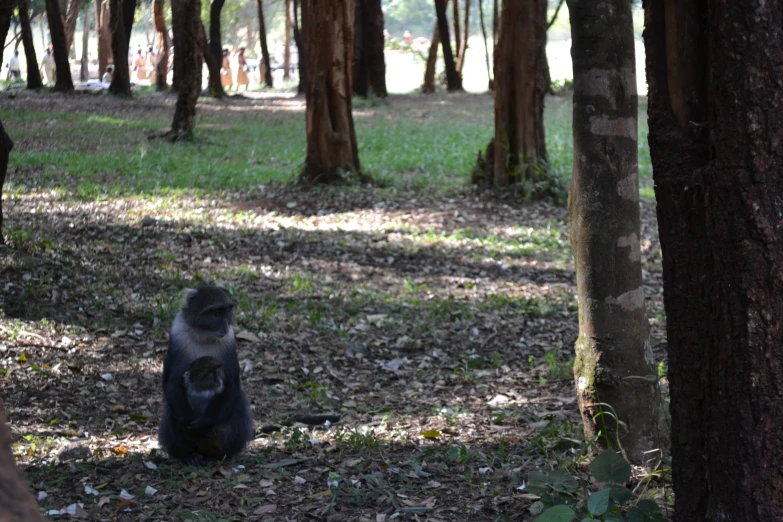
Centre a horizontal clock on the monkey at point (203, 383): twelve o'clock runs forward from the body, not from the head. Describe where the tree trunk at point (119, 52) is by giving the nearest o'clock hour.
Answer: The tree trunk is roughly at 6 o'clock from the monkey.

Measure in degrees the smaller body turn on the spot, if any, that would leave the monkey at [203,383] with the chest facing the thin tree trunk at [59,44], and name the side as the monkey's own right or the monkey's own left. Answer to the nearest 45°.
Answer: approximately 180°

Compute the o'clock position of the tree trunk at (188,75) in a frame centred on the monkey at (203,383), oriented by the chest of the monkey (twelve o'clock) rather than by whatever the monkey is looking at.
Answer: The tree trunk is roughly at 6 o'clock from the monkey.

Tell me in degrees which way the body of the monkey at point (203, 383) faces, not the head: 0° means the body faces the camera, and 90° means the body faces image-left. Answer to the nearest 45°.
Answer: approximately 0°

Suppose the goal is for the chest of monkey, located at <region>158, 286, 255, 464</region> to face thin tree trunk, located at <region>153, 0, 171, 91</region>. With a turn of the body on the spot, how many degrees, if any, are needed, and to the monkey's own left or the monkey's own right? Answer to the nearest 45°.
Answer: approximately 180°

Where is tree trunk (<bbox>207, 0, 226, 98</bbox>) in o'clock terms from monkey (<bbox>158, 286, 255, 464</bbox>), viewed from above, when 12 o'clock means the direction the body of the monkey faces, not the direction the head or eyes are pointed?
The tree trunk is roughly at 6 o'clock from the monkey.

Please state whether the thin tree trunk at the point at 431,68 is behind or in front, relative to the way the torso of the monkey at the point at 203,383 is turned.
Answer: behind

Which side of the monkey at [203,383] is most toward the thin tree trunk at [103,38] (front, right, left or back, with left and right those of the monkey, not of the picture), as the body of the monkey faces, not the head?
back

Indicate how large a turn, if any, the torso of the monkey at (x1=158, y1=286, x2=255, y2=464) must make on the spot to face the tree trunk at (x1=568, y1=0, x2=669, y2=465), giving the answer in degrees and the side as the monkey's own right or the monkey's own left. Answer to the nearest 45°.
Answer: approximately 45° to the monkey's own left

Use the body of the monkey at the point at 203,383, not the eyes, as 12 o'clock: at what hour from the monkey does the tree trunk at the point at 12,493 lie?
The tree trunk is roughly at 12 o'clock from the monkey.
